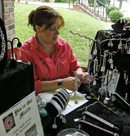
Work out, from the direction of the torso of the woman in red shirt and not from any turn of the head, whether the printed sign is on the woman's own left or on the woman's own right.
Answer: on the woman's own right

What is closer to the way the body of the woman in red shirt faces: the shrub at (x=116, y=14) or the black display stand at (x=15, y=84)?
the black display stand

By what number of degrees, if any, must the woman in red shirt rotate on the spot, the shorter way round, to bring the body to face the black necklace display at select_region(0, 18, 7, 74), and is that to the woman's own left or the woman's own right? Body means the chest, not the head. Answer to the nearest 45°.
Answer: approximately 45° to the woman's own right

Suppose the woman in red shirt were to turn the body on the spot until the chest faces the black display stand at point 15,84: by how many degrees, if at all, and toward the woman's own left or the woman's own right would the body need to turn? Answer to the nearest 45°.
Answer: approximately 45° to the woman's own right

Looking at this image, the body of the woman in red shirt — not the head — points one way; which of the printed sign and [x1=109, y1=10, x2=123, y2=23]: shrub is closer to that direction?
the printed sign

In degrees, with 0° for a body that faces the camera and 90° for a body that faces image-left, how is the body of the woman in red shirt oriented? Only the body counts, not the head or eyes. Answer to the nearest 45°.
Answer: approximately 315°

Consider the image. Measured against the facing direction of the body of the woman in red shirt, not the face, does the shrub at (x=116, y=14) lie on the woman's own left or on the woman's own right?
on the woman's own left
